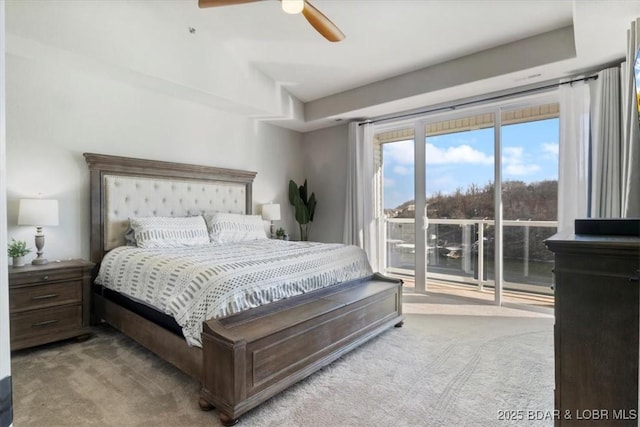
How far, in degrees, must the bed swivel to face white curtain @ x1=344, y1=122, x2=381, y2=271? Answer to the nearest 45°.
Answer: approximately 90° to its left

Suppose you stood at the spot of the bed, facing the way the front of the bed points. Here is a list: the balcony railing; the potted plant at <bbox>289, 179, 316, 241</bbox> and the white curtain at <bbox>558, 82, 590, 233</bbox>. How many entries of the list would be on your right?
0

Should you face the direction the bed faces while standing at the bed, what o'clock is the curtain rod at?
The curtain rod is roughly at 10 o'clock from the bed.

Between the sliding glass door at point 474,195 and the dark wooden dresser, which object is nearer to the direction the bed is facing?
the dark wooden dresser

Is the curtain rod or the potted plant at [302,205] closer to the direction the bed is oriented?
the curtain rod

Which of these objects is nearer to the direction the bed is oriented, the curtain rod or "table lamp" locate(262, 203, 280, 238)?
the curtain rod

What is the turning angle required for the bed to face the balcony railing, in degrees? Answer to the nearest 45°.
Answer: approximately 45° to its left

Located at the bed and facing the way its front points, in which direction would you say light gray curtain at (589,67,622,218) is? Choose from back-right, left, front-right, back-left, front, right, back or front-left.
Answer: front-left

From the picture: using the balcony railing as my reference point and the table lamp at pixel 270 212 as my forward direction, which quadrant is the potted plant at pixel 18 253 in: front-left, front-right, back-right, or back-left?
front-left

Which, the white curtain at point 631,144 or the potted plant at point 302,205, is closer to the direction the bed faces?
the white curtain

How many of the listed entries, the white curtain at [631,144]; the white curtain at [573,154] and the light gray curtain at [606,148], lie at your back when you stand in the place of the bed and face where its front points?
0

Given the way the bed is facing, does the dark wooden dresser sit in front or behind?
in front
